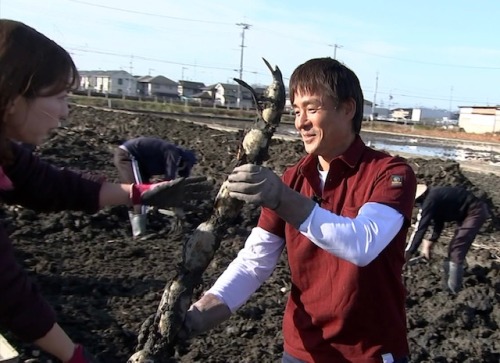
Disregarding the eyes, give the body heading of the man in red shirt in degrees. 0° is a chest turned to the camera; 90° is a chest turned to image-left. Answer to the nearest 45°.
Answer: approximately 45°

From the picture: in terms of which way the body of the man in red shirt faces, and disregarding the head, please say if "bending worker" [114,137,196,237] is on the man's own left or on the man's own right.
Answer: on the man's own right

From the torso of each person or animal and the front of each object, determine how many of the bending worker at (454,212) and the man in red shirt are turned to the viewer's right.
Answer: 0

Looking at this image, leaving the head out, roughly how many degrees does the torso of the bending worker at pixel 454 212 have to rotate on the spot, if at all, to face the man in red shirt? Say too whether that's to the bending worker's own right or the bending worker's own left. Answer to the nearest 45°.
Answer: approximately 90° to the bending worker's own left

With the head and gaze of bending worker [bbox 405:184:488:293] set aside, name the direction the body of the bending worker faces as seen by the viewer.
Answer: to the viewer's left
